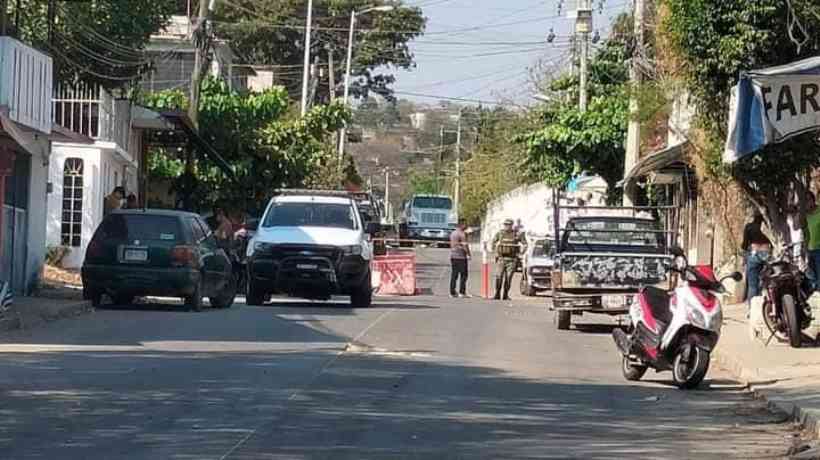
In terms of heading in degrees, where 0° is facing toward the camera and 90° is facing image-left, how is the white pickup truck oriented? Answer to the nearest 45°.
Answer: approximately 0°

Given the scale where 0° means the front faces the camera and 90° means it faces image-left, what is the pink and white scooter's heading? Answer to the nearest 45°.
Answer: approximately 315°

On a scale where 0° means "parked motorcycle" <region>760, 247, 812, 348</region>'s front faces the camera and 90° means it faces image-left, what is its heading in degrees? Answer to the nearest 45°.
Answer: approximately 0°

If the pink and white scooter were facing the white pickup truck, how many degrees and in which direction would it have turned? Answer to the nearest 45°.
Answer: approximately 180°

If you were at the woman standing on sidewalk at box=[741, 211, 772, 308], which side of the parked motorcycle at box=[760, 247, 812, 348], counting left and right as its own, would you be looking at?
back
